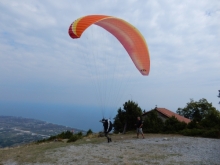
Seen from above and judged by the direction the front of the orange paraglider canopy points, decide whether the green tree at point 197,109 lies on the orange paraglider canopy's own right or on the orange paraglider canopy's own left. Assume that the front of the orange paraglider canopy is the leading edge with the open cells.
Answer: on the orange paraglider canopy's own right

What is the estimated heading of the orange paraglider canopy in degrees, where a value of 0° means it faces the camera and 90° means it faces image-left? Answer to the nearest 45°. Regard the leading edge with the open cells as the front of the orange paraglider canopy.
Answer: approximately 135°

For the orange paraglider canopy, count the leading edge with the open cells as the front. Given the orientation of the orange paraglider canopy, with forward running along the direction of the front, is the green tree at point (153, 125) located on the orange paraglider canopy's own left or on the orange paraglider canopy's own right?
on the orange paraglider canopy's own right

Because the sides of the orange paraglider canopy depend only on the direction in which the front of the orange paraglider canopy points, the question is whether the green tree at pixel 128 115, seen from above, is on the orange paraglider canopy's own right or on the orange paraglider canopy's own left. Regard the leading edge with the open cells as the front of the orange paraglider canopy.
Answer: on the orange paraglider canopy's own right
